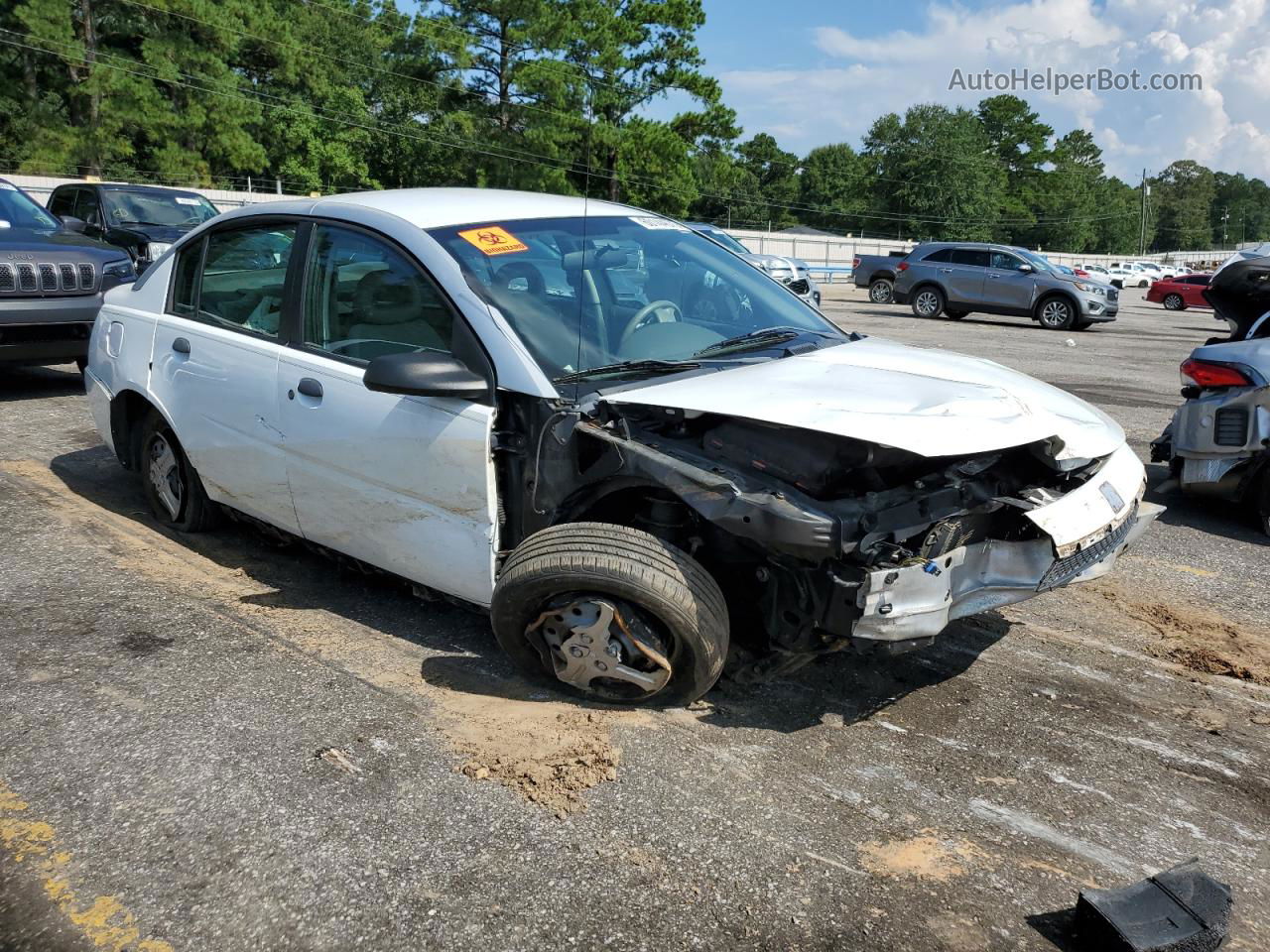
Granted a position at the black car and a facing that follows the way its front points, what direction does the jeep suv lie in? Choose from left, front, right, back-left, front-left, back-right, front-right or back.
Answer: front-right

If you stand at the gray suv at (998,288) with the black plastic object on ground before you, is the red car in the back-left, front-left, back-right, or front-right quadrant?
back-left

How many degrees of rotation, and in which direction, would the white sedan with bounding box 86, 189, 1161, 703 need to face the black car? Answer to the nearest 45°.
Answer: approximately 180°

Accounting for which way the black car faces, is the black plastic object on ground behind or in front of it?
in front

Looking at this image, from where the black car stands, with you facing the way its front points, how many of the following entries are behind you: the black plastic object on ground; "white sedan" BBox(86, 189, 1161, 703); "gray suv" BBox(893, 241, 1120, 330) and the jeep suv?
0

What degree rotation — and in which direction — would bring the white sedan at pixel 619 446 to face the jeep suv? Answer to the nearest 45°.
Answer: approximately 180°

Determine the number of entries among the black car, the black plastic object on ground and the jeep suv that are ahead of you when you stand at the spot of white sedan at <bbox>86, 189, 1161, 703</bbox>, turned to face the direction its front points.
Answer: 1

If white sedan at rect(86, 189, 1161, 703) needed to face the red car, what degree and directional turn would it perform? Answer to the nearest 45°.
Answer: approximately 90° to its left

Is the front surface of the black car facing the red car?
no

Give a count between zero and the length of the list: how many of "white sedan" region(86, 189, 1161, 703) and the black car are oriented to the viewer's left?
0

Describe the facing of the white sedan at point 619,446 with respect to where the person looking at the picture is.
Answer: facing the viewer and to the right of the viewer

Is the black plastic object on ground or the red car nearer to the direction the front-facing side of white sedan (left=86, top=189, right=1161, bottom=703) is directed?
the black plastic object on ground
